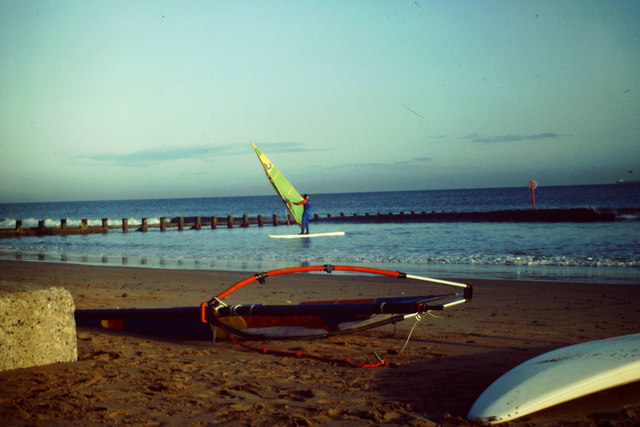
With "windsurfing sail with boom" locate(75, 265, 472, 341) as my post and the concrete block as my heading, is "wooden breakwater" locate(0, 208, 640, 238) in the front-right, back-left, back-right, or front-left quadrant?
back-right

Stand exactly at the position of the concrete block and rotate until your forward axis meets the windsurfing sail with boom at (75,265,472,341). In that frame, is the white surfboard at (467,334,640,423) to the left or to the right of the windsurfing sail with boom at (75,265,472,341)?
right

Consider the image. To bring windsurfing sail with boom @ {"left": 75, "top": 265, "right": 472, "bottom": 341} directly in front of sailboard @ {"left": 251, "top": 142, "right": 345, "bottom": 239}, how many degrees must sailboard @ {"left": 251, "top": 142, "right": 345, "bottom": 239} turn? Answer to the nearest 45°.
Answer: approximately 90° to its left

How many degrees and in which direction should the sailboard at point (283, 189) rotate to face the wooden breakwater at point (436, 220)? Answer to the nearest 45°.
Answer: approximately 135° to its right

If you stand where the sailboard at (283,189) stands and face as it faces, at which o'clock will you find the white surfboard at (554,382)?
The white surfboard is roughly at 9 o'clock from the sailboard.

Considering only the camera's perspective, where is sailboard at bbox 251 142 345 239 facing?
facing to the left of the viewer

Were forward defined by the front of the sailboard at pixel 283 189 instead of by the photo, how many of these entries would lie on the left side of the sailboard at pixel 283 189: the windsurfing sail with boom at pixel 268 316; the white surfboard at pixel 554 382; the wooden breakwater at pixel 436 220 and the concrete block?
3

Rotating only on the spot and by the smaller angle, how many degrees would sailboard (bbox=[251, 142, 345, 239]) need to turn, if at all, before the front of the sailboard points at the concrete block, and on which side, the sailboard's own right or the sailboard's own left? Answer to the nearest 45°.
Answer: approximately 90° to the sailboard's own left
